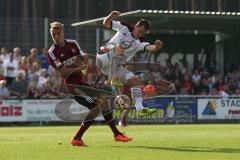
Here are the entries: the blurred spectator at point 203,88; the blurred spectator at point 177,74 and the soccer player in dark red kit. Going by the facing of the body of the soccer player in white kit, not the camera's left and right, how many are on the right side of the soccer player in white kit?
1

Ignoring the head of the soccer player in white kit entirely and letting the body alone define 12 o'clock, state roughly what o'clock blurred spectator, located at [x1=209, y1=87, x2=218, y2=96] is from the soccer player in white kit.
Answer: The blurred spectator is roughly at 8 o'clock from the soccer player in white kit.

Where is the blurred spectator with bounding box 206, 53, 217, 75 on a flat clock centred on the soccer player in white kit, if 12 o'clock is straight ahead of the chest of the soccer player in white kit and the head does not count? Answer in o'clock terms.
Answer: The blurred spectator is roughly at 8 o'clock from the soccer player in white kit.

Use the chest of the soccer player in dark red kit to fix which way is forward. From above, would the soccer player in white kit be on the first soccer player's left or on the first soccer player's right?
on the first soccer player's left

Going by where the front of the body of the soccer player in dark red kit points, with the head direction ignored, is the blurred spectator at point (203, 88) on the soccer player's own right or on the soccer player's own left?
on the soccer player's own left

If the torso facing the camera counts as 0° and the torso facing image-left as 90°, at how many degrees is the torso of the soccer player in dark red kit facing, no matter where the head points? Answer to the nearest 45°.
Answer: approximately 315°
